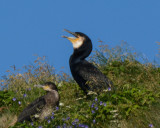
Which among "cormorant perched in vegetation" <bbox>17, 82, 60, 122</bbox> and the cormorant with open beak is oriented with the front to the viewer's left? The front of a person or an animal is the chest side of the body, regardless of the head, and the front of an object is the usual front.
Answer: the cormorant with open beak

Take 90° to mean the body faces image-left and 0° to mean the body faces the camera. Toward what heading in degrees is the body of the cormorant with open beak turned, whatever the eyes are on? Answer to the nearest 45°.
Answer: approximately 90°

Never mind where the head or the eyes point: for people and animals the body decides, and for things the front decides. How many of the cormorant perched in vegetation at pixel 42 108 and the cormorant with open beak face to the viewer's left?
1

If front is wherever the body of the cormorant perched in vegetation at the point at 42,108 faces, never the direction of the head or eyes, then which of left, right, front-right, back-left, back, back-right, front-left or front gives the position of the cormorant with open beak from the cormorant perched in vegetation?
front-left

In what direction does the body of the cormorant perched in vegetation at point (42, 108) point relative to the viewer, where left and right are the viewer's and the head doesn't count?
facing to the right of the viewer

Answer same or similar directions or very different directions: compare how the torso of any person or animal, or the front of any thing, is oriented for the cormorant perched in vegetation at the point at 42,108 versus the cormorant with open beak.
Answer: very different directions
